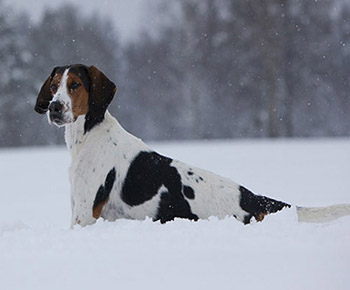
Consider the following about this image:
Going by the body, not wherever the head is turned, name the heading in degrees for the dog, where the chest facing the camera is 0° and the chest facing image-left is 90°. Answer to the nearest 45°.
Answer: approximately 90°
